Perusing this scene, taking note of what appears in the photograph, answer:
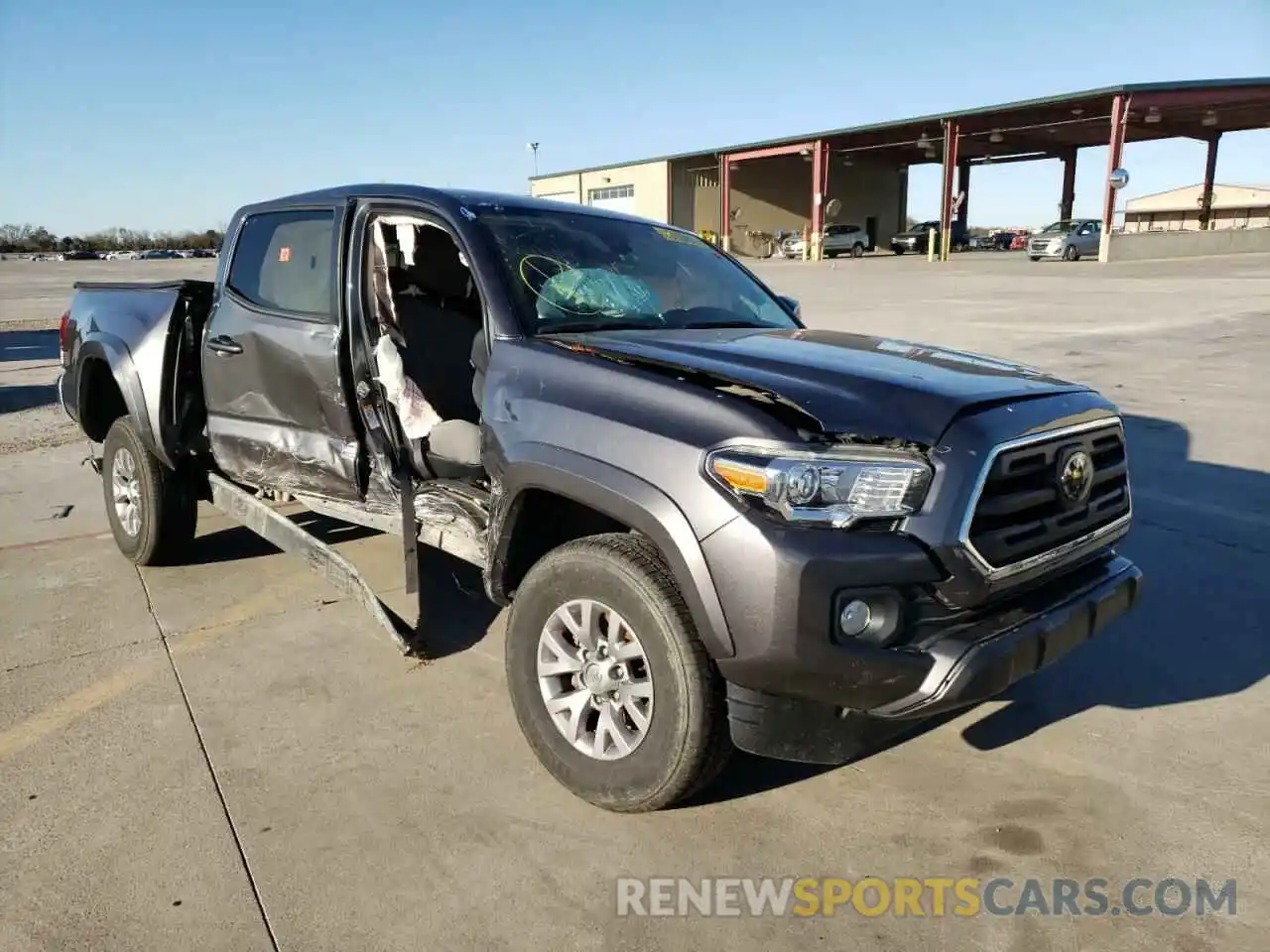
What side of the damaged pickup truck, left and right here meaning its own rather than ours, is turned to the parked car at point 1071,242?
left

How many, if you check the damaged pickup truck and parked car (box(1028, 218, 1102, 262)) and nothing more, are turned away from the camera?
0

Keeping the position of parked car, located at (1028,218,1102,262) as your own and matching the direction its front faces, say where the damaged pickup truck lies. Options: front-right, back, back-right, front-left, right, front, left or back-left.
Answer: front-left

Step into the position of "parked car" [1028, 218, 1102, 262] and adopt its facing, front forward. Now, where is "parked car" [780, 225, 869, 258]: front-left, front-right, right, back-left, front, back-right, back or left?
right

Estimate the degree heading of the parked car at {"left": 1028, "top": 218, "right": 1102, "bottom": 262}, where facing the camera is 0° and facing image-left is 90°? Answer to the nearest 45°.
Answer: approximately 45°

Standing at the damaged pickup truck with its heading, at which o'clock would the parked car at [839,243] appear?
The parked car is roughly at 8 o'clock from the damaged pickup truck.

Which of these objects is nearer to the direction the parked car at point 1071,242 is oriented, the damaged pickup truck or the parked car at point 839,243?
the damaged pickup truck

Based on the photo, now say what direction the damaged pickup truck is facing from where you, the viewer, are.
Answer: facing the viewer and to the right of the viewer

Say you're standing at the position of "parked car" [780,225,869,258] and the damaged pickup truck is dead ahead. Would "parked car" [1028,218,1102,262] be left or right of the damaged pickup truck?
left
